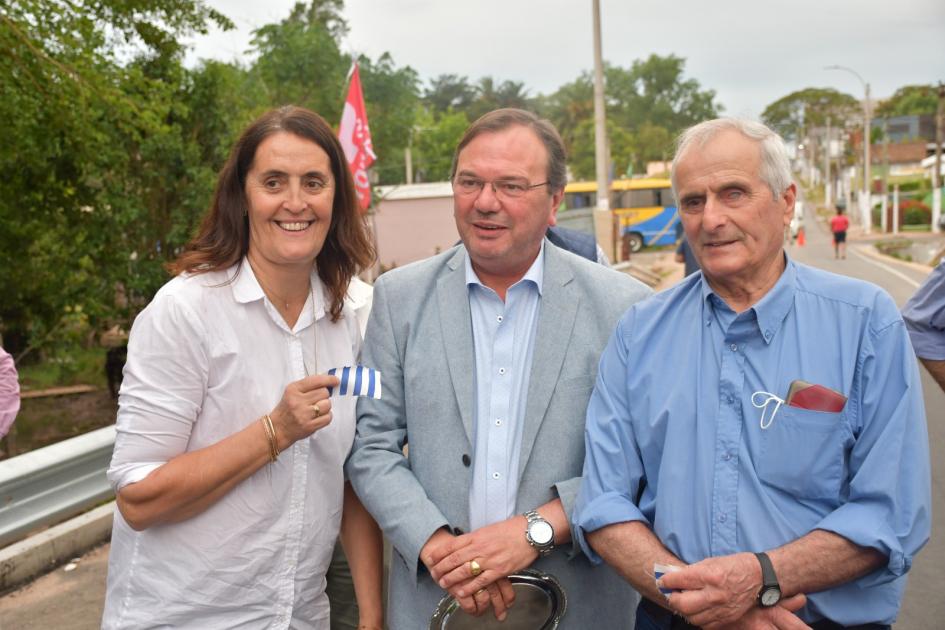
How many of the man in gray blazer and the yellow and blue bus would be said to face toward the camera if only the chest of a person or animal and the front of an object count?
1

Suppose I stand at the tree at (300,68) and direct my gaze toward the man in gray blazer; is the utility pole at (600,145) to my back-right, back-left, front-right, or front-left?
front-left

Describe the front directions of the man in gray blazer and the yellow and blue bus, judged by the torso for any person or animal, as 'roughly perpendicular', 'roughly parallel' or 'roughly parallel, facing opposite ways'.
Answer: roughly perpendicular

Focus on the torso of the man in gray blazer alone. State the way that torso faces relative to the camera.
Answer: toward the camera

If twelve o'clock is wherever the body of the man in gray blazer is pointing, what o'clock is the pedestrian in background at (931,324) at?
The pedestrian in background is roughly at 8 o'clock from the man in gray blazer.

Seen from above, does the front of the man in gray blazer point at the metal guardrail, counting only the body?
no

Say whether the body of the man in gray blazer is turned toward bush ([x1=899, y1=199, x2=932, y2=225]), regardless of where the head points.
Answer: no

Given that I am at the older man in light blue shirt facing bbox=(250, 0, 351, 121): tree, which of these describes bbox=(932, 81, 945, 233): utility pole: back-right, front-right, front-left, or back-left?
front-right

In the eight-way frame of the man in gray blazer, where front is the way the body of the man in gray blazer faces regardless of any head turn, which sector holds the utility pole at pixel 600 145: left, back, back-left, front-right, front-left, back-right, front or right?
back

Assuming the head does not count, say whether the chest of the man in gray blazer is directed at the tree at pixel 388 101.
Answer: no

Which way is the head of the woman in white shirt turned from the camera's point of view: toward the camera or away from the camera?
toward the camera
